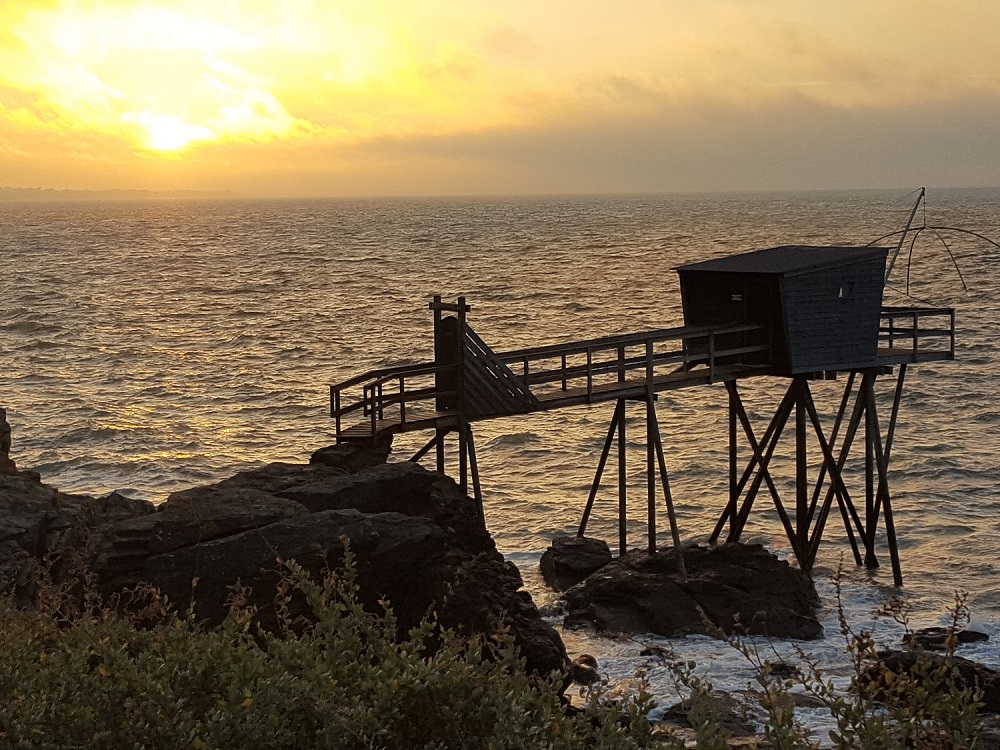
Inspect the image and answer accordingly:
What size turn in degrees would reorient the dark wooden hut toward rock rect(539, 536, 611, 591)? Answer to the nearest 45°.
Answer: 0° — it already faces it

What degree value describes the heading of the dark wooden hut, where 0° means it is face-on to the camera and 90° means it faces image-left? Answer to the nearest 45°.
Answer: approximately 45°

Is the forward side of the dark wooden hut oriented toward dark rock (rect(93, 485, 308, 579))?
yes

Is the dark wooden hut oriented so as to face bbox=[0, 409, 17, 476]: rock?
yes

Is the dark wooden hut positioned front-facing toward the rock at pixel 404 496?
yes

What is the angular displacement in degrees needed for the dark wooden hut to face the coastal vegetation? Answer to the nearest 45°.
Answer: approximately 45° to its left

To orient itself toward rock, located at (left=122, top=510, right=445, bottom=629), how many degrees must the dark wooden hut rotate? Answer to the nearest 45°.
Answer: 0° — it already faces it

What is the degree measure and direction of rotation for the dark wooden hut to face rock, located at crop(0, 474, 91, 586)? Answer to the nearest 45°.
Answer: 0° — it already faces it
